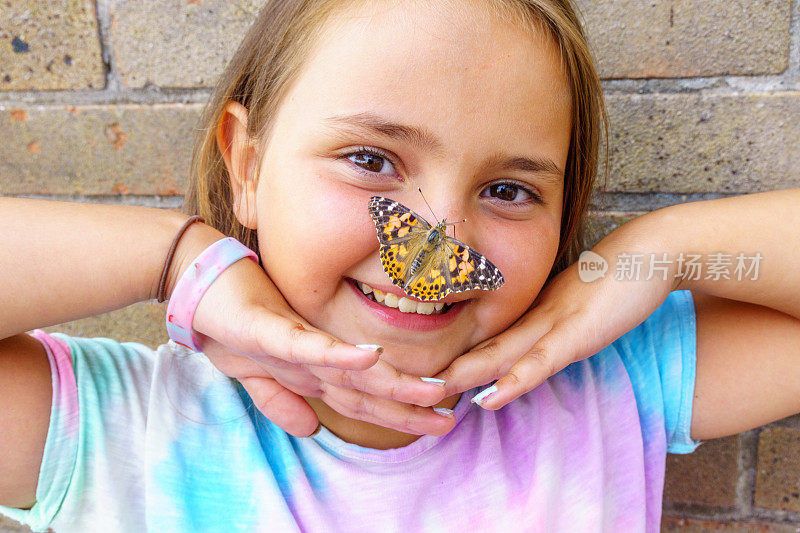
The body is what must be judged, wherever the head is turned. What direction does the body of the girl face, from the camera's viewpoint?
toward the camera

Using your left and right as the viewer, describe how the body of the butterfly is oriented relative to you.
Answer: facing away from the viewer and to the right of the viewer

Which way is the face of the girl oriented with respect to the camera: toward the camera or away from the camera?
toward the camera
